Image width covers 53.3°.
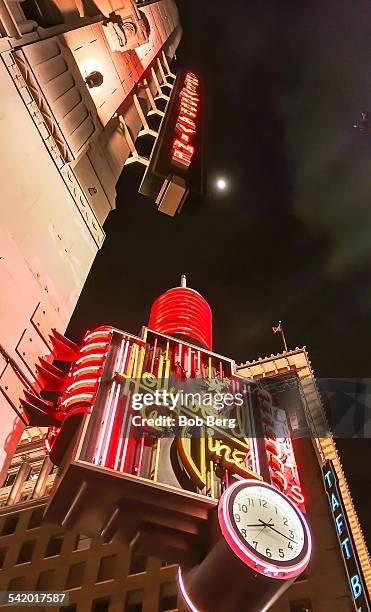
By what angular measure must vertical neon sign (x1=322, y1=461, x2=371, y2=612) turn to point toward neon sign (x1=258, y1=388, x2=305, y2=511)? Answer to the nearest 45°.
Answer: approximately 45° to its left

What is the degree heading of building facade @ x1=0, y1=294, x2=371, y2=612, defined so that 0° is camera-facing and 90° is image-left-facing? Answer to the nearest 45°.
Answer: approximately 0°

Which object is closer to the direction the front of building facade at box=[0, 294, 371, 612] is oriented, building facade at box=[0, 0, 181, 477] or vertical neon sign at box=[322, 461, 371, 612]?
the building facade

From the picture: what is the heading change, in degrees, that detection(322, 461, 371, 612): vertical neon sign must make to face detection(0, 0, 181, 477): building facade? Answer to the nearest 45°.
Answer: approximately 45° to its right

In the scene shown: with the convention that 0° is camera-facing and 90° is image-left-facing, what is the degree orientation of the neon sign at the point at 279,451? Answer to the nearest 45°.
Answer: approximately 315°
